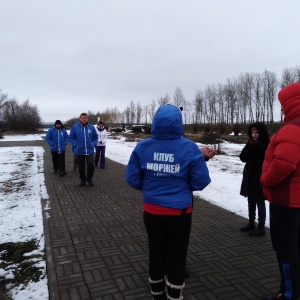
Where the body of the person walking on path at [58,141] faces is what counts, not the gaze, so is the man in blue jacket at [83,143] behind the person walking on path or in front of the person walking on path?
in front

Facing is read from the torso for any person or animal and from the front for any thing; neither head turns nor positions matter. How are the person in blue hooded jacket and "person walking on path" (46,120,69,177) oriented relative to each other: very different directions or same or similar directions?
very different directions

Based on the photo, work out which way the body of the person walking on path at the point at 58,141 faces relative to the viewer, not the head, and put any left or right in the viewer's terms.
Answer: facing the viewer

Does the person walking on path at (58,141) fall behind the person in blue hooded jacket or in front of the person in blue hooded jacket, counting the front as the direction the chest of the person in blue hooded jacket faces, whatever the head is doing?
in front

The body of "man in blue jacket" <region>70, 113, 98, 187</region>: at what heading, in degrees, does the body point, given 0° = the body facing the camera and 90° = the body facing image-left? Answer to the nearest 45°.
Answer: approximately 0°

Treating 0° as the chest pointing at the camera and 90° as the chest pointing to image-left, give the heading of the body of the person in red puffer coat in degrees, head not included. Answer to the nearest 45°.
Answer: approximately 90°

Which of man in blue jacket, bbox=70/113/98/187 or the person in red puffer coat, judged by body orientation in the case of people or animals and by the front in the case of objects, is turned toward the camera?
the man in blue jacket

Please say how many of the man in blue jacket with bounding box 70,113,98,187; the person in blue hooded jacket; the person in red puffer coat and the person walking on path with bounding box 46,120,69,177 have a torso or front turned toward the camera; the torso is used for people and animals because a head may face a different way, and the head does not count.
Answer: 2

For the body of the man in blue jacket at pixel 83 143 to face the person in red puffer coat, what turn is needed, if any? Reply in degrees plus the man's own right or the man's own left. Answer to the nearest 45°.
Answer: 0° — they already face them

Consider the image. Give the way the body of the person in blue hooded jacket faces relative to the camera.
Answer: away from the camera

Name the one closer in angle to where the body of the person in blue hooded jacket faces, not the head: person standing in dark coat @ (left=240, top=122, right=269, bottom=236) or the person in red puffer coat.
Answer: the person standing in dark coat

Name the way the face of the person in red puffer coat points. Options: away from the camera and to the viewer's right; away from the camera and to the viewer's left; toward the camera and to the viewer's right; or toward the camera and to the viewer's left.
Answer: away from the camera and to the viewer's left

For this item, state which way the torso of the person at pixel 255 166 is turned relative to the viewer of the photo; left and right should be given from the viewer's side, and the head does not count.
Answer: facing the viewer and to the left of the viewer

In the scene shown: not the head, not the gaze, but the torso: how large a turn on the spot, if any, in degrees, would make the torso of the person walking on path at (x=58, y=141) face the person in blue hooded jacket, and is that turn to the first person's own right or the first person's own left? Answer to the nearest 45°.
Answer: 0° — they already face them

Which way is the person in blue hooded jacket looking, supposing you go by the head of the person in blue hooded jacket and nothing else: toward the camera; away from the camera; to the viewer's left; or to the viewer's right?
away from the camera
